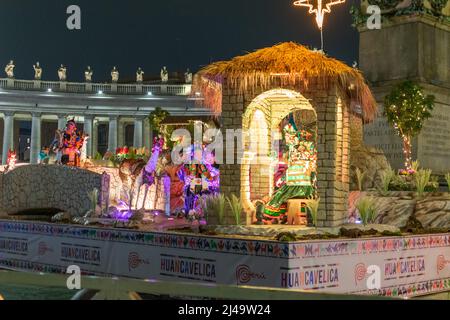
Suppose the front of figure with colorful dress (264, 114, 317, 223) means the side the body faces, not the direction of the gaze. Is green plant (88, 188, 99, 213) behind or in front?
in front

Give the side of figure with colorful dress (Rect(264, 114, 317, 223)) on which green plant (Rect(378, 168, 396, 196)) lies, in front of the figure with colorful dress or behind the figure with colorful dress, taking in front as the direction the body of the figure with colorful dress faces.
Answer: behind

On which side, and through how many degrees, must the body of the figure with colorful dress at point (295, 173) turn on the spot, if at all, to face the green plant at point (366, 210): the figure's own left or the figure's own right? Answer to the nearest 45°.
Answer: approximately 135° to the figure's own left

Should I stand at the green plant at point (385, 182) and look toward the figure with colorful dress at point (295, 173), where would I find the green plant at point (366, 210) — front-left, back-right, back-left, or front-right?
front-left

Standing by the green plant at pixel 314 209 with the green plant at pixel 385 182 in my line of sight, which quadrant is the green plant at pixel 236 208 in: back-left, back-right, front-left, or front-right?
back-left

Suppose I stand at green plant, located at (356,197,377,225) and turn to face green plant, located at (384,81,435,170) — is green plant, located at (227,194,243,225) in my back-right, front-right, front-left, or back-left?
back-left

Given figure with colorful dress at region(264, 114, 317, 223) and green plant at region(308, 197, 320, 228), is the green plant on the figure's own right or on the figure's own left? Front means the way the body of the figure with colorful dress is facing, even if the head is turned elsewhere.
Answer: on the figure's own left

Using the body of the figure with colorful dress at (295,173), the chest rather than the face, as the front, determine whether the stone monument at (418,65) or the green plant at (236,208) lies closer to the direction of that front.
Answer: the green plant

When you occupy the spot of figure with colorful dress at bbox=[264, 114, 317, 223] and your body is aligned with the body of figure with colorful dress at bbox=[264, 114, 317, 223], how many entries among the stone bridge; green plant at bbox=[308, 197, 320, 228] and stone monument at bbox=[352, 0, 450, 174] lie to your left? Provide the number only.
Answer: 1
